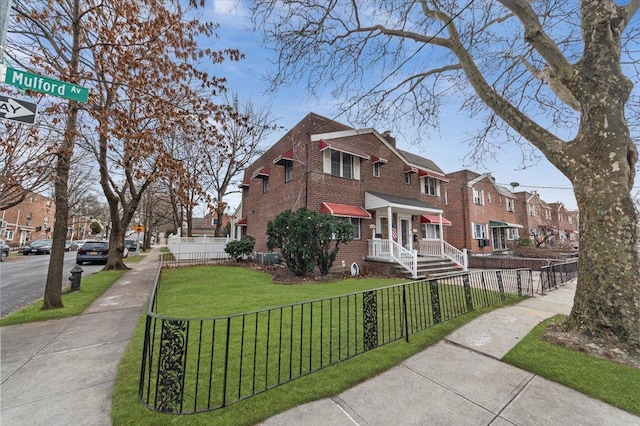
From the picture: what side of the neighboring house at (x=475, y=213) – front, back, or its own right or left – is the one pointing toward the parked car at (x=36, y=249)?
right

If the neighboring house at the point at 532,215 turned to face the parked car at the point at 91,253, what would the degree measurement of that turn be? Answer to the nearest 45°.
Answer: approximately 90° to its right

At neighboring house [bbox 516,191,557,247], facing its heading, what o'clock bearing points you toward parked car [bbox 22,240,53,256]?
The parked car is roughly at 3 o'clock from the neighboring house.

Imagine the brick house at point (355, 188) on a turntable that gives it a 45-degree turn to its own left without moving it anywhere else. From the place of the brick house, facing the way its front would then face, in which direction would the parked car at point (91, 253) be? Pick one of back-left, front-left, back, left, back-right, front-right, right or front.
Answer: back

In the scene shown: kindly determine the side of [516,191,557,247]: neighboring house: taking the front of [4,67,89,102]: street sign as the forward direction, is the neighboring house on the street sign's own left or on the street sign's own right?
on the street sign's own left

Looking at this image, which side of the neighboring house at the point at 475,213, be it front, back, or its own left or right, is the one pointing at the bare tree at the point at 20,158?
right

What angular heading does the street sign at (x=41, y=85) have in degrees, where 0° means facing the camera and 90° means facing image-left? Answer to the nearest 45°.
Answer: approximately 0°

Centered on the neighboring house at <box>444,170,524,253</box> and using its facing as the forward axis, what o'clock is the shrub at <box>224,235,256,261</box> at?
The shrub is roughly at 3 o'clock from the neighboring house.

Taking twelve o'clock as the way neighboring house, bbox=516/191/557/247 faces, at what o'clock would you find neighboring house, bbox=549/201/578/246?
neighboring house, bbox=549/201/578/246 is roughly at 8 o'clock from neighboring house, bbox=516/191/557/247.

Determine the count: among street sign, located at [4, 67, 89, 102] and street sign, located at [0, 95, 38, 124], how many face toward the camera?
2

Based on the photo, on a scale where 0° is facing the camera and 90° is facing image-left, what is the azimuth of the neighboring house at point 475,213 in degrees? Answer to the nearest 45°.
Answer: approximately 315°

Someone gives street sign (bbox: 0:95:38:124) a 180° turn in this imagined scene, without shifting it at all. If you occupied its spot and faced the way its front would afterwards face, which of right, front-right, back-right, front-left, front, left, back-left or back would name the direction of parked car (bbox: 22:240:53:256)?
front
